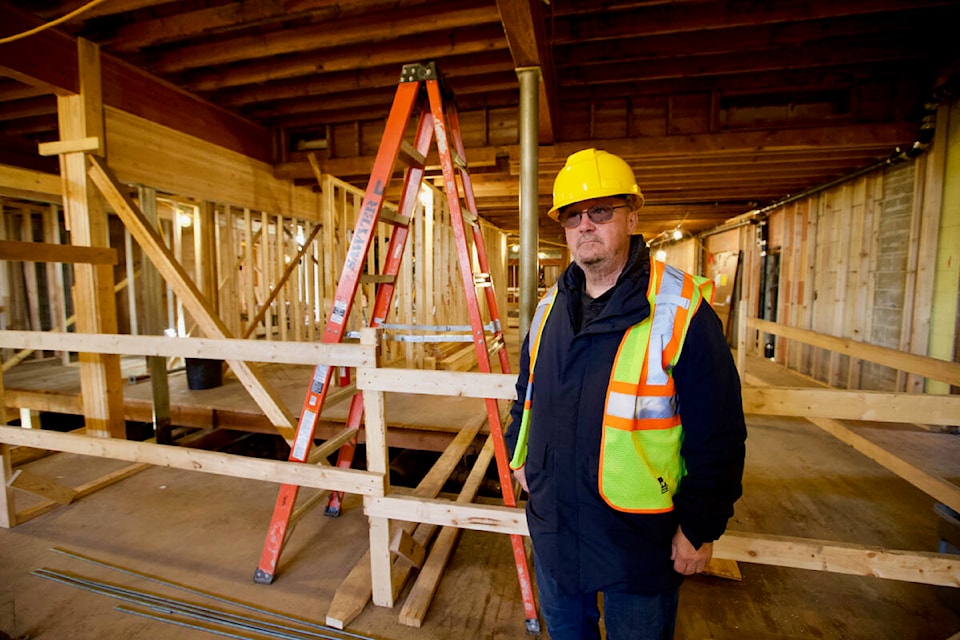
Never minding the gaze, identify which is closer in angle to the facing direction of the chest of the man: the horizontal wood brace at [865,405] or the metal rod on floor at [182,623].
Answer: the metal rod on floor

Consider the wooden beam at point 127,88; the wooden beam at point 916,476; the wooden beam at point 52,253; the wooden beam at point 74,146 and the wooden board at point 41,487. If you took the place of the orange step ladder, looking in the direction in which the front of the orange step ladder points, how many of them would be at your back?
1

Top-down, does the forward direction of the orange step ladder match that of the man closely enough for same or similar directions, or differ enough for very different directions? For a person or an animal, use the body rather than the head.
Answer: same or similar directions

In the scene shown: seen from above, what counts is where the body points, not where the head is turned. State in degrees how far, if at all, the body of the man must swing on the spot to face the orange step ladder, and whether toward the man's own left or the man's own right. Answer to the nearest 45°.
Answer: approximately 90° to the man's own right

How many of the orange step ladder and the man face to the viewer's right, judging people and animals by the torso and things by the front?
0

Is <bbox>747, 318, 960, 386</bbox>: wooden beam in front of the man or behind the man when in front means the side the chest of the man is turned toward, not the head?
behind

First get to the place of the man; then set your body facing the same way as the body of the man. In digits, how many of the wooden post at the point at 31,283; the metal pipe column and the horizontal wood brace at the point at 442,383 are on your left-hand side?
0

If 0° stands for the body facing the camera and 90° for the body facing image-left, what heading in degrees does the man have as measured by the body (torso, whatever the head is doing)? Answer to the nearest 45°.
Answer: approximately 45°

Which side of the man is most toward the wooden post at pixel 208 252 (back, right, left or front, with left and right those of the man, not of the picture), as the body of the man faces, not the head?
right
